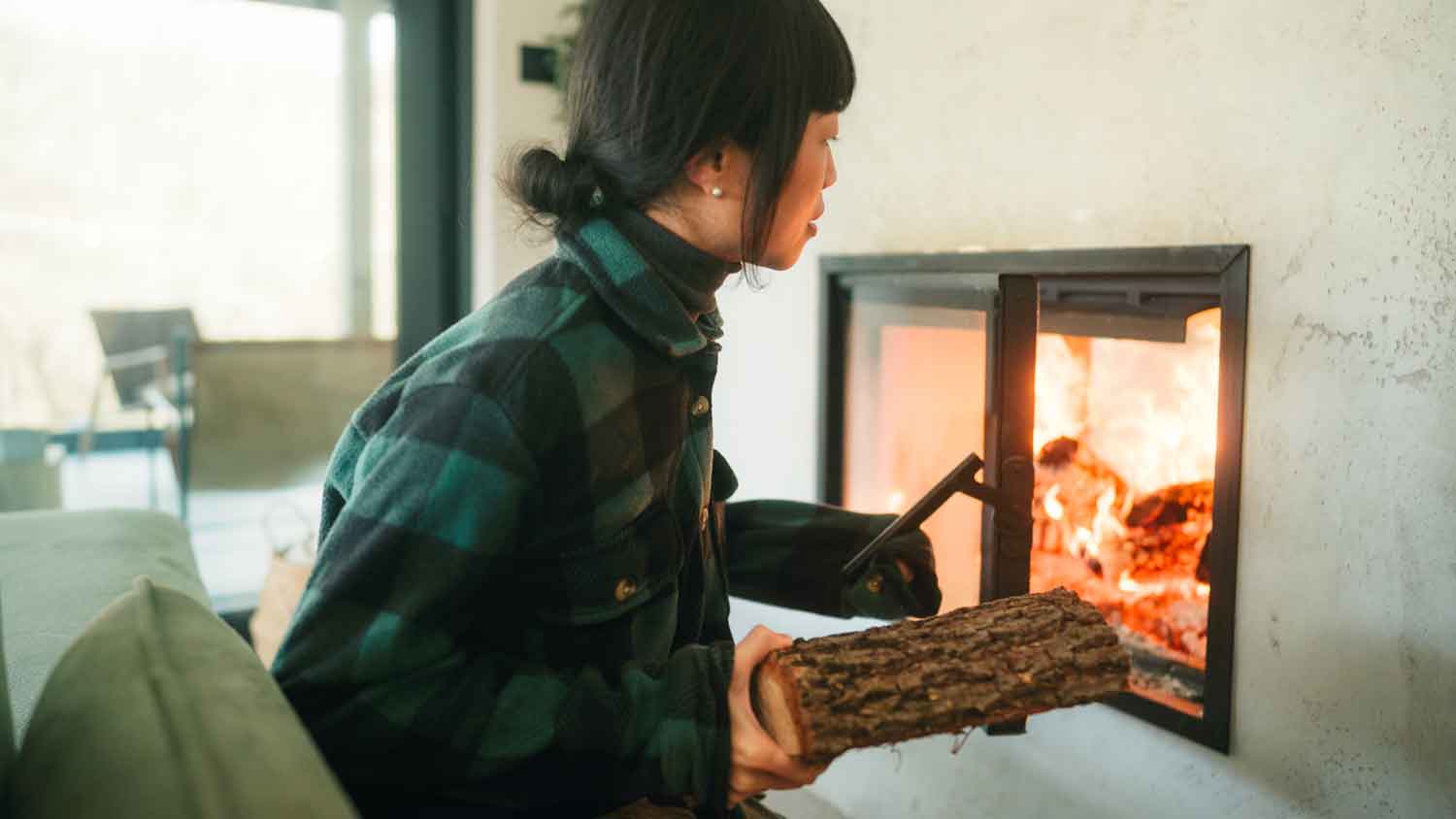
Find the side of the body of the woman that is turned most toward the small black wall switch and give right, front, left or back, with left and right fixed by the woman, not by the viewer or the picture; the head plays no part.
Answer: left

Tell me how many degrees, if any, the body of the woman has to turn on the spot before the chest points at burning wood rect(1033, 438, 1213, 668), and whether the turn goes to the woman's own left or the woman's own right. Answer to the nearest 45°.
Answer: approximately 45° to the woman's own left

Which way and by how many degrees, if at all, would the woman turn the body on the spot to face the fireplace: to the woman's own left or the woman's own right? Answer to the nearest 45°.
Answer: approximately 45° to the woman's own left

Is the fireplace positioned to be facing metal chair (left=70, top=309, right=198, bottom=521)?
no

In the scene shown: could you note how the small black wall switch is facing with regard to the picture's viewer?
facing the viewer

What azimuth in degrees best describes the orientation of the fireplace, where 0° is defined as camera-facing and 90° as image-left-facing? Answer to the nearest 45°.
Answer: approximately 45°

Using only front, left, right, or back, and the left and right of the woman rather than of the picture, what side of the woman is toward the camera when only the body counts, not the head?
right

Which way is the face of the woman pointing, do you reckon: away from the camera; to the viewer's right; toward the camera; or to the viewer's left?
to the viewer's right

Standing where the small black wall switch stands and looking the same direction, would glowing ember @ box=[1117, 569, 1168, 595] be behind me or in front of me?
in front

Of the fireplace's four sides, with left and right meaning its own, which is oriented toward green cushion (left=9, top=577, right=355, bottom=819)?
front

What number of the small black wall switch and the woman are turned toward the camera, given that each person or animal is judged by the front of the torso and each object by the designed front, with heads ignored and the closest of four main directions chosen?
1

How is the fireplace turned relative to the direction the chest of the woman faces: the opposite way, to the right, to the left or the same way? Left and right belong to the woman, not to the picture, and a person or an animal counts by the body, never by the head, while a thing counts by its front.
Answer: the opposite way

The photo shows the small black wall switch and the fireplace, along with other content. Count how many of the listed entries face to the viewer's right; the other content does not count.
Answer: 0

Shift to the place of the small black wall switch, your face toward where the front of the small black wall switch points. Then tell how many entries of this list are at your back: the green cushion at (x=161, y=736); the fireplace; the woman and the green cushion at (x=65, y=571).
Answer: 0
